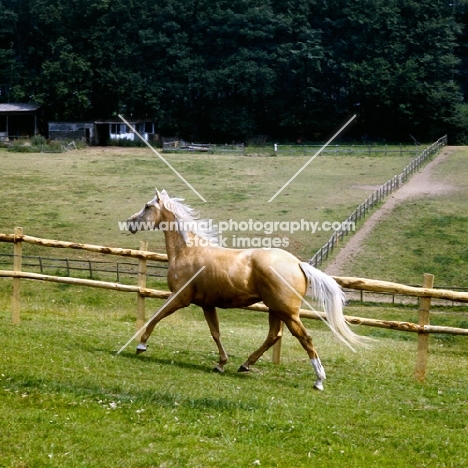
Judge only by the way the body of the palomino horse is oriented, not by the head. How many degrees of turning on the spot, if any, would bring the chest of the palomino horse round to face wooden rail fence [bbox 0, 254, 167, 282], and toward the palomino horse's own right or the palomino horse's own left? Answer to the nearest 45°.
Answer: approximately 90° to the palomino horse's own right

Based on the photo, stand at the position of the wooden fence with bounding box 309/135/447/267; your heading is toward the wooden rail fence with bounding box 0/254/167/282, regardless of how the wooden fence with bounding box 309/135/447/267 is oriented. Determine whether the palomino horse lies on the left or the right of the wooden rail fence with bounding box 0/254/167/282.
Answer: left

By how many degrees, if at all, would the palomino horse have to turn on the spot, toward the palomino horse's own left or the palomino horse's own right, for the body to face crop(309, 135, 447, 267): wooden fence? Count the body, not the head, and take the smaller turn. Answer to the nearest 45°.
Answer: approximately 90° to the palomino horse's own right

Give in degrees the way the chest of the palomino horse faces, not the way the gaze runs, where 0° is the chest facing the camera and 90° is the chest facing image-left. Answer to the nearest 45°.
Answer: approximately 90°
